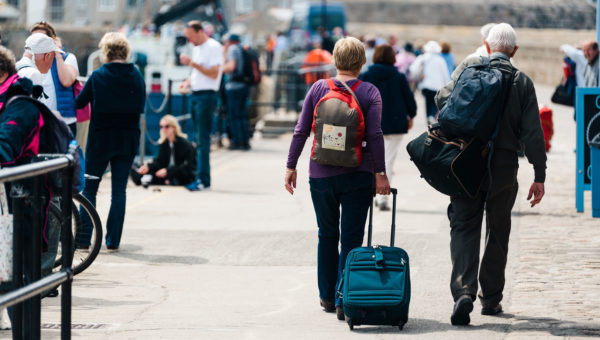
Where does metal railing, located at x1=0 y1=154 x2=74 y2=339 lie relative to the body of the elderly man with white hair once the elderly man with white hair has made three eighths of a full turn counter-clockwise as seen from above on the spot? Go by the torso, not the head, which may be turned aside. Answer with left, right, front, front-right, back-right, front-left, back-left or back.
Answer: front

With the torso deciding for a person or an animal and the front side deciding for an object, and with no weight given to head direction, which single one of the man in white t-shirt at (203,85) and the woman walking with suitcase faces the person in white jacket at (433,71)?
the woman walking with suitcase

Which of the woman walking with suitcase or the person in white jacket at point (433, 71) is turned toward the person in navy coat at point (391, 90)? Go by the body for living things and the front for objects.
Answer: the woman walking with suitcase

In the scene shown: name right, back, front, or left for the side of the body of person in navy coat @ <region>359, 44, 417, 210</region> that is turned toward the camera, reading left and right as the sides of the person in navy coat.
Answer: back

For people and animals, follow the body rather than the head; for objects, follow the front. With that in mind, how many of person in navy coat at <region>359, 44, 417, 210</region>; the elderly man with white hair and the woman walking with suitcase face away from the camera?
3

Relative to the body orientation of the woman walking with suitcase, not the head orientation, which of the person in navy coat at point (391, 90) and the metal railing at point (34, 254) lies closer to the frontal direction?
the person in navy coat

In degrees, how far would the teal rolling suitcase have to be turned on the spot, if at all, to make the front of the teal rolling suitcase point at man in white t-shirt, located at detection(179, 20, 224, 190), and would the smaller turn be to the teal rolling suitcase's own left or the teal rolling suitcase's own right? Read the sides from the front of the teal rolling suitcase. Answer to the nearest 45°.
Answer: approximately 180°

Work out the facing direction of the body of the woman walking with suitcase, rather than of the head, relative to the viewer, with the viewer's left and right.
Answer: facing away from the viewer

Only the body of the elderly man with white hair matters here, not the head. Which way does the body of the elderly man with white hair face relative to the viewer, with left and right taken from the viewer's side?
facing away from the viewer

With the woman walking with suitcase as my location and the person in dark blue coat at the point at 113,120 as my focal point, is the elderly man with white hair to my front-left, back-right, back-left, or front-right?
back-right

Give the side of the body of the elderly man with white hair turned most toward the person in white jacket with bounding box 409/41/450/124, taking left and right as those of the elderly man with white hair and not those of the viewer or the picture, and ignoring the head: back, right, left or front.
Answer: front

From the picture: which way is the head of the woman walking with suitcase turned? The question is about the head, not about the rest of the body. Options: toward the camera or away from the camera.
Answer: away from the camera

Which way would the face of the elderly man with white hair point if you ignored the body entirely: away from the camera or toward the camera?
away from the camera

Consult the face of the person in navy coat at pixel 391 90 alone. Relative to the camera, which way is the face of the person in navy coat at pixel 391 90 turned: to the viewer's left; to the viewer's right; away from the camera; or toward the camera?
away from the camera

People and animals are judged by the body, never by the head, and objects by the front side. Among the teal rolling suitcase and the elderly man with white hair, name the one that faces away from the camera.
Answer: the elderly man with white hair
